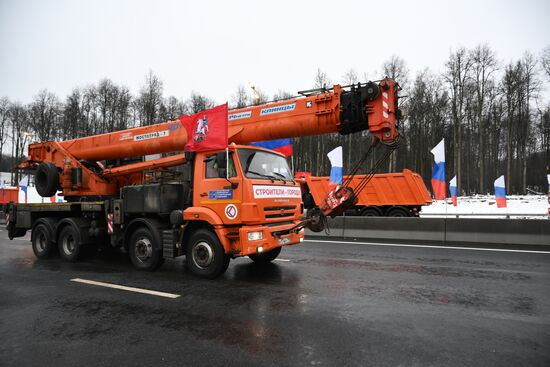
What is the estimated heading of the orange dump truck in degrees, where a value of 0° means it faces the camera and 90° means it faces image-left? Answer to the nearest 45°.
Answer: approximately 90°

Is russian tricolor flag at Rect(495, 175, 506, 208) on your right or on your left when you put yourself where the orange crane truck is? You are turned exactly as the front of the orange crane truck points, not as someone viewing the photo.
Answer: on your left

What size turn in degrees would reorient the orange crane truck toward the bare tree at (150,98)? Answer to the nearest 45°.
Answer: approximately 135° to its left

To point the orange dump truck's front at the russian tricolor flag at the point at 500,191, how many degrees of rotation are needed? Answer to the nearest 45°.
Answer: approximately 135° to its right

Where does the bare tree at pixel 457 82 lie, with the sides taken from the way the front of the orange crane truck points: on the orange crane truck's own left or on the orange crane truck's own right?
on the orange crane truck's own left

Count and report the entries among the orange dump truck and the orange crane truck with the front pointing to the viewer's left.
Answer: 1

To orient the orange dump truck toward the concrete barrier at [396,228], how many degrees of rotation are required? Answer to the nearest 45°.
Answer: approximately 90° to its left
